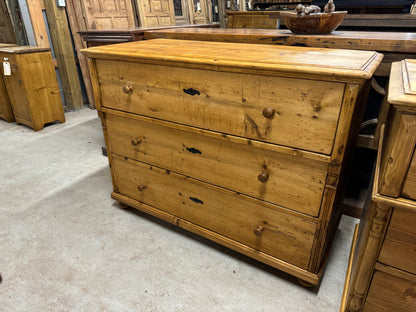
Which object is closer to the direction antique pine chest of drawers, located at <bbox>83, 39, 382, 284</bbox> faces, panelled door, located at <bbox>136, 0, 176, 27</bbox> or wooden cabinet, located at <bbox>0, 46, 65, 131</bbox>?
the wooden cabinet

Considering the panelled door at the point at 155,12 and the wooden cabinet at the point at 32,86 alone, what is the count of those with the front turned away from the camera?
0

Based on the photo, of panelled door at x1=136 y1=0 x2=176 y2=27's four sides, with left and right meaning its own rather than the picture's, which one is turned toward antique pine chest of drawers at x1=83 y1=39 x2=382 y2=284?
front

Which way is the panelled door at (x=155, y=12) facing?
toward the camera

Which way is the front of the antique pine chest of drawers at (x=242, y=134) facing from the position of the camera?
facing the viewer and to the left of the viewer

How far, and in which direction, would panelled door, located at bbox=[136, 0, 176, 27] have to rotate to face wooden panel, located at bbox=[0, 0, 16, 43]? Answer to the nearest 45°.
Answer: approximately 90° to its right

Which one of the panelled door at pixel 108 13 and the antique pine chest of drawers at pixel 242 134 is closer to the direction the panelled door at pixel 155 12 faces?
the antique pine chest of drawers

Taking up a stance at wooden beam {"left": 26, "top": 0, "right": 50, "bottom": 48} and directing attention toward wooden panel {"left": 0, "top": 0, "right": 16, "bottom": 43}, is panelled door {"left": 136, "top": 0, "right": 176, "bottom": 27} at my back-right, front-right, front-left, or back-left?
back-right

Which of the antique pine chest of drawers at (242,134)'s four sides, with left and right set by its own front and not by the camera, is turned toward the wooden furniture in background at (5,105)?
right

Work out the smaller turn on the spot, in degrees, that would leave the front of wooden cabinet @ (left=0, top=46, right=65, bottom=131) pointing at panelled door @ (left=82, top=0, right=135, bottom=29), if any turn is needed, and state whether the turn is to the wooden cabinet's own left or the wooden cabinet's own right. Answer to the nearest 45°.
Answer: approximately 180°

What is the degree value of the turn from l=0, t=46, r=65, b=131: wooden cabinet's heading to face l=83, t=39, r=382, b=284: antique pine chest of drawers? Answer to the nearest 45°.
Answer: approximately 45° to its left

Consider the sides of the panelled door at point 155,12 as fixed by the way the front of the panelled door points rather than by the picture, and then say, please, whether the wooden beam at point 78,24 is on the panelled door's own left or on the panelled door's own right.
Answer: on the panelled door's own right

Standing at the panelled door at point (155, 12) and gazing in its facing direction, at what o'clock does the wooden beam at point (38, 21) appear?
The wooden beam is roughly at 2 o'clock from the panelled door.

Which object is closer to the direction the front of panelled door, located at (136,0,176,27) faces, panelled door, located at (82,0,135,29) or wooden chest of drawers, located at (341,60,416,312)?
the wooden chest of drawers

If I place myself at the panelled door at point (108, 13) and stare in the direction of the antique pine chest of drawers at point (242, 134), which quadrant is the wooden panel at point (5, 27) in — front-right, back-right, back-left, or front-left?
back-right
